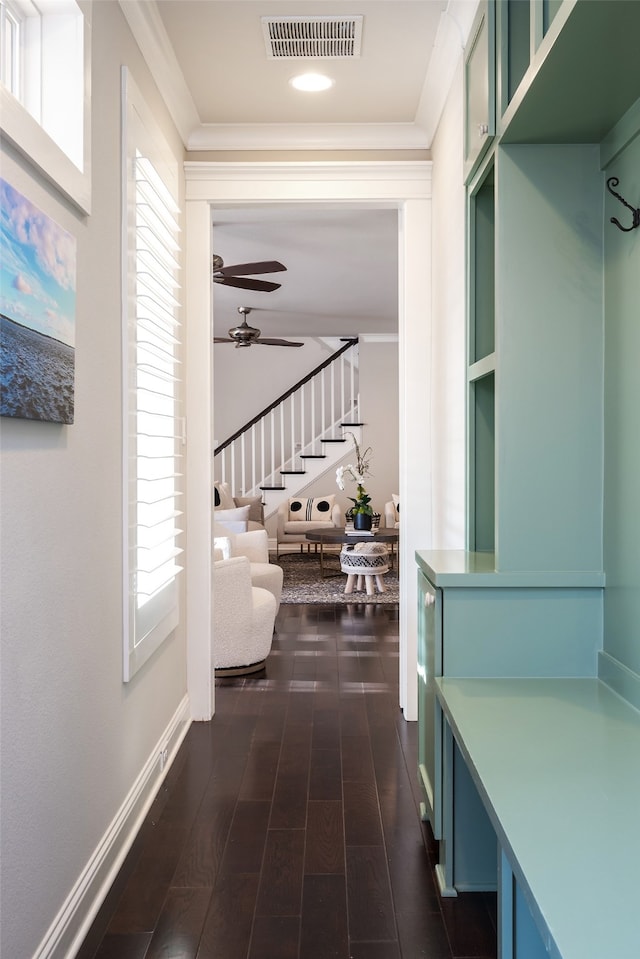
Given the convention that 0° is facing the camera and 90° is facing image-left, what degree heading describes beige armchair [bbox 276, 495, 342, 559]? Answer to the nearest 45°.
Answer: approximately 0°

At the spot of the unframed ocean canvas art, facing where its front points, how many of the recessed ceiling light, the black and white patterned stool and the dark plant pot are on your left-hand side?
3

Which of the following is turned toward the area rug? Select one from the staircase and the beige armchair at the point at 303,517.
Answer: the beige armchair

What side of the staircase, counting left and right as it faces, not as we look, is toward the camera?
left

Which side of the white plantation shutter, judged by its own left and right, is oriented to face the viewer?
right

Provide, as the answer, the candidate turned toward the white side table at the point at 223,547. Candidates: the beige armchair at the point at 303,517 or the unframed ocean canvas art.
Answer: the beige armchair

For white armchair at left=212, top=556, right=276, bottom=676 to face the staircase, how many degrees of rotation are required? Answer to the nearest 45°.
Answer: approximately 45° to its left

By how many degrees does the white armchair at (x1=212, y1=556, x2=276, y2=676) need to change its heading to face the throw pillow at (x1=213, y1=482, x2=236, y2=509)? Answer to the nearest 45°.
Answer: approximately 45° to its left

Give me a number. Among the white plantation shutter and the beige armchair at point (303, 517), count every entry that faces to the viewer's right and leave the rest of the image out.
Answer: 1

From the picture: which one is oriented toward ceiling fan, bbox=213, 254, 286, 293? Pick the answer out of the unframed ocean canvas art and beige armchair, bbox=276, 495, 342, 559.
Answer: the beige armchair

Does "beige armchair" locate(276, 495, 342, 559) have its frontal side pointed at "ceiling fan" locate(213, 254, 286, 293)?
yes
